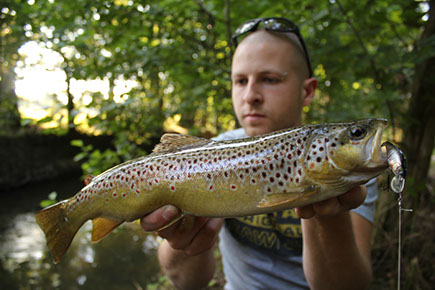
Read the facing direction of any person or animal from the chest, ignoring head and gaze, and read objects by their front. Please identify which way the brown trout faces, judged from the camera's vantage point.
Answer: facing to the right of the viewer

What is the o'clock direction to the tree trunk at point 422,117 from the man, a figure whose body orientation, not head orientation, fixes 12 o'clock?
The tree trunk is roughly at 6 o'clock from the man.

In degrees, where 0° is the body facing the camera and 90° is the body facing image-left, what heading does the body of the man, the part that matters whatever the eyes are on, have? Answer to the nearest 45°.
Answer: approximately 45°
